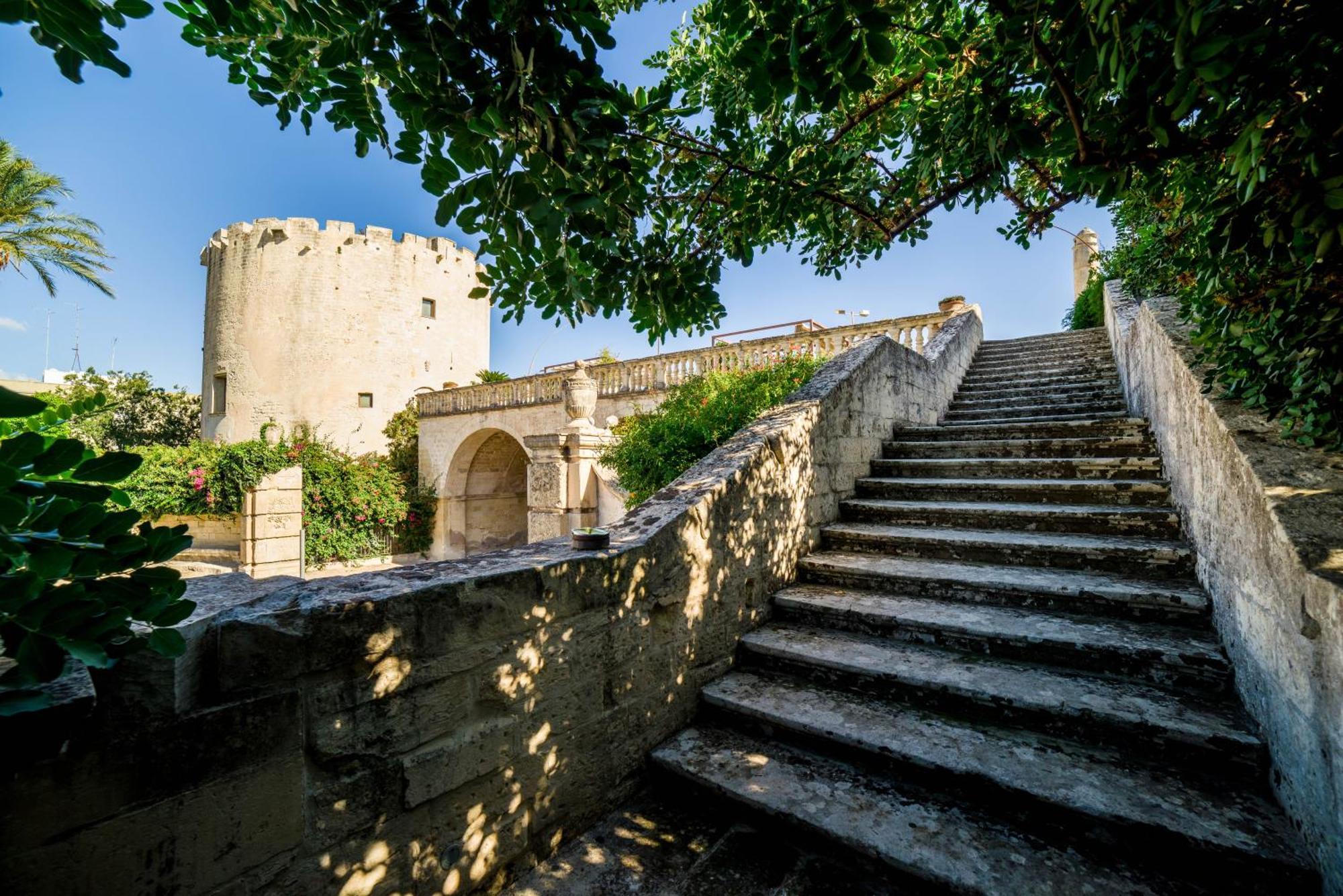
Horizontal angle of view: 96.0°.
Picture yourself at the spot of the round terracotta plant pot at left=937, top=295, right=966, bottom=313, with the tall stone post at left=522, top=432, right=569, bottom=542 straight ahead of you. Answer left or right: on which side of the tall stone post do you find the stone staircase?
left

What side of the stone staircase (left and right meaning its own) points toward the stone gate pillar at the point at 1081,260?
back

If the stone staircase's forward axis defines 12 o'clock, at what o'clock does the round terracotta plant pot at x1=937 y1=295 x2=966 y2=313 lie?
The round terracotta plant pot is roughly at 6 o'clock from the stone staircase.

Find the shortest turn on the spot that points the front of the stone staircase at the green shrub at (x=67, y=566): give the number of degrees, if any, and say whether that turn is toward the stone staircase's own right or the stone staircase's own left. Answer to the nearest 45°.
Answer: approximately 45° to the stone staircase's own right

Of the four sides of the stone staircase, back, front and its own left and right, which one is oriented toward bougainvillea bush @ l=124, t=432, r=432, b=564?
right

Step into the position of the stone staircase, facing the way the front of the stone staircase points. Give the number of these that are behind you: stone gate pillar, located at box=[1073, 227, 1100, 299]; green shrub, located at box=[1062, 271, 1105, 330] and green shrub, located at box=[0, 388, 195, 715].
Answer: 2

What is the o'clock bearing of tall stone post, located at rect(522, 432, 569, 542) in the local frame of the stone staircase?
The tall stone post is roughly at 4 o'clock from the stone staircase.

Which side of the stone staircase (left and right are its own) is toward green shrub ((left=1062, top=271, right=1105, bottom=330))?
back

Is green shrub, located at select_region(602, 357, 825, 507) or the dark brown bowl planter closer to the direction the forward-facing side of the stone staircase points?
the dark brown bowl planter

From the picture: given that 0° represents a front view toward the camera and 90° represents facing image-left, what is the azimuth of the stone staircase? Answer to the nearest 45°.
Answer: approximately 0°

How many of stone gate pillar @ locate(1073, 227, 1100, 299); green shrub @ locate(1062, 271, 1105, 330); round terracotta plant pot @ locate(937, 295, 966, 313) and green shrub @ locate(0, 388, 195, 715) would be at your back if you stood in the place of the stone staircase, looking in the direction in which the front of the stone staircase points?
3

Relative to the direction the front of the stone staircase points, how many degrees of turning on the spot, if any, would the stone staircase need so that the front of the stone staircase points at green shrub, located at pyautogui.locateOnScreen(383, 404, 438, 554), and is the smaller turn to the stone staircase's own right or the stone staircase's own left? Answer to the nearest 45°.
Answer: approximately 135° to the stone staircase's own right

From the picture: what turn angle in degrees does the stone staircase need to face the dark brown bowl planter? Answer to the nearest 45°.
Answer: approximately 45° to its right

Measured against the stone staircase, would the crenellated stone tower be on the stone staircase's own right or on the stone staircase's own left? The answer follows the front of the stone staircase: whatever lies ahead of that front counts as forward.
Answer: on the stone staircase's own right
